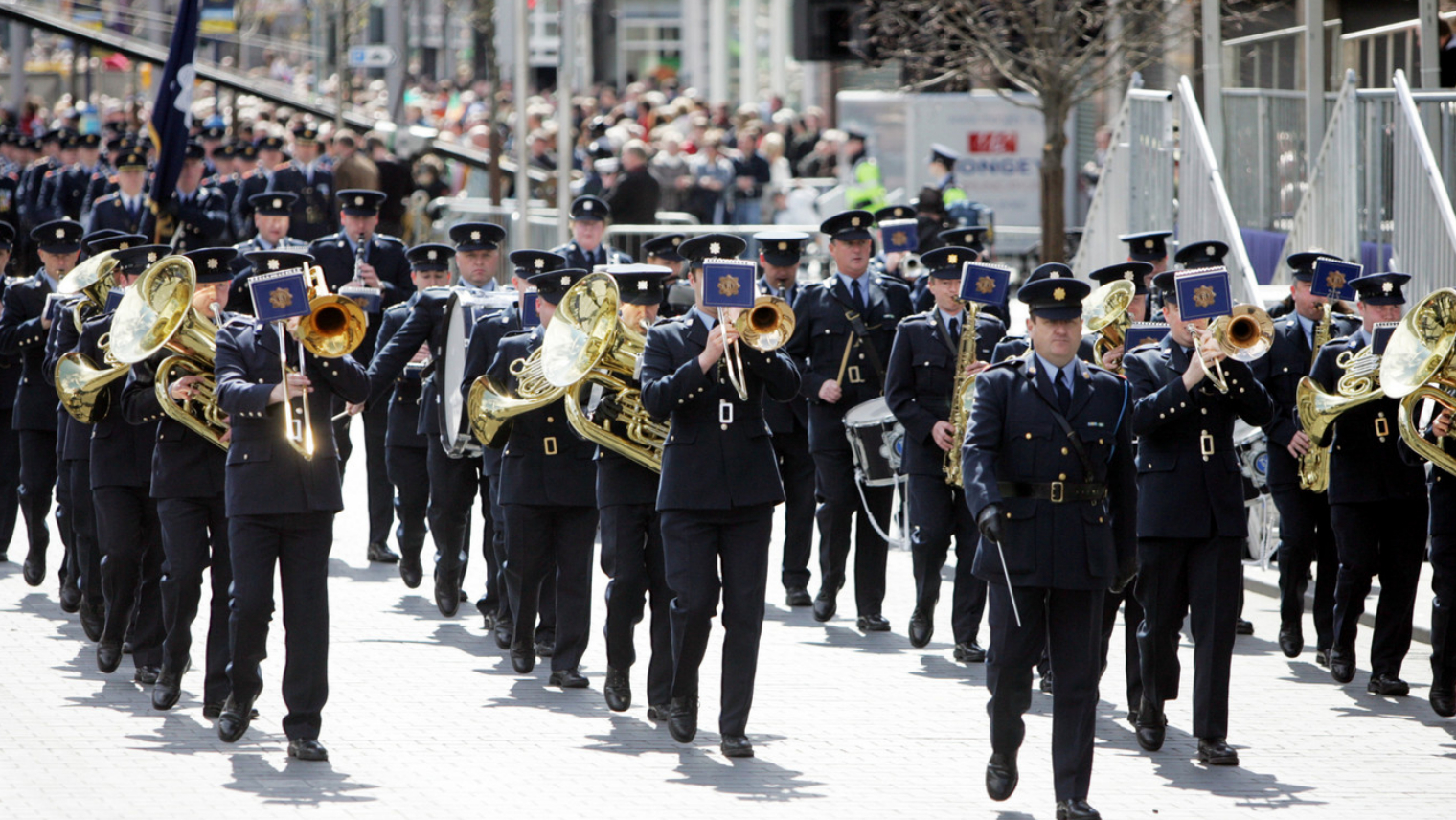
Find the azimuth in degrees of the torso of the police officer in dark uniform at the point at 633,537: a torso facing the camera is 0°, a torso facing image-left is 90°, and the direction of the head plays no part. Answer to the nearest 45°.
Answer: approximately 0°

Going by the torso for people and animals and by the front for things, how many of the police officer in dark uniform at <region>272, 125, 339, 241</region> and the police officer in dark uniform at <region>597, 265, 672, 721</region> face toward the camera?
2

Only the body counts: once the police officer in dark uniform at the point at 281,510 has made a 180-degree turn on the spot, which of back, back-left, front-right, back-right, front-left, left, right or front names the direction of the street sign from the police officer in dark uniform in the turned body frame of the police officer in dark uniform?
front

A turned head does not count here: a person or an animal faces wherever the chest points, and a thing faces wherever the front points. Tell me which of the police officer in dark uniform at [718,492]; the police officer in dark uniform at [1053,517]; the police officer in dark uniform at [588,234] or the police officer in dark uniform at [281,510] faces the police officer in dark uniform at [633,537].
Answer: the police officer in dark uniform at [588,234]

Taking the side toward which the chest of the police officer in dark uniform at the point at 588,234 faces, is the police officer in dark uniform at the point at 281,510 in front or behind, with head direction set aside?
in front

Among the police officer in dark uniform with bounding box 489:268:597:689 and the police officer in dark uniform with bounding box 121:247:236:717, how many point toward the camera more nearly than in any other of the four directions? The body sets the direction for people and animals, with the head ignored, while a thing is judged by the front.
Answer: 2

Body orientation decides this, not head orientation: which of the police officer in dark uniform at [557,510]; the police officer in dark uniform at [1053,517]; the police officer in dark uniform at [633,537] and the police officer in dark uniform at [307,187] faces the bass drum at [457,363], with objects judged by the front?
the police officer in dark uniform at [307,187]

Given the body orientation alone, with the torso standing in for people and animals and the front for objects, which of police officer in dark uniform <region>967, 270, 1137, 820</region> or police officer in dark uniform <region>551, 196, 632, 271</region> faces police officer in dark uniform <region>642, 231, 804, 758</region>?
police officer in dark uniform <region>551, 196, 632, 271</region>
